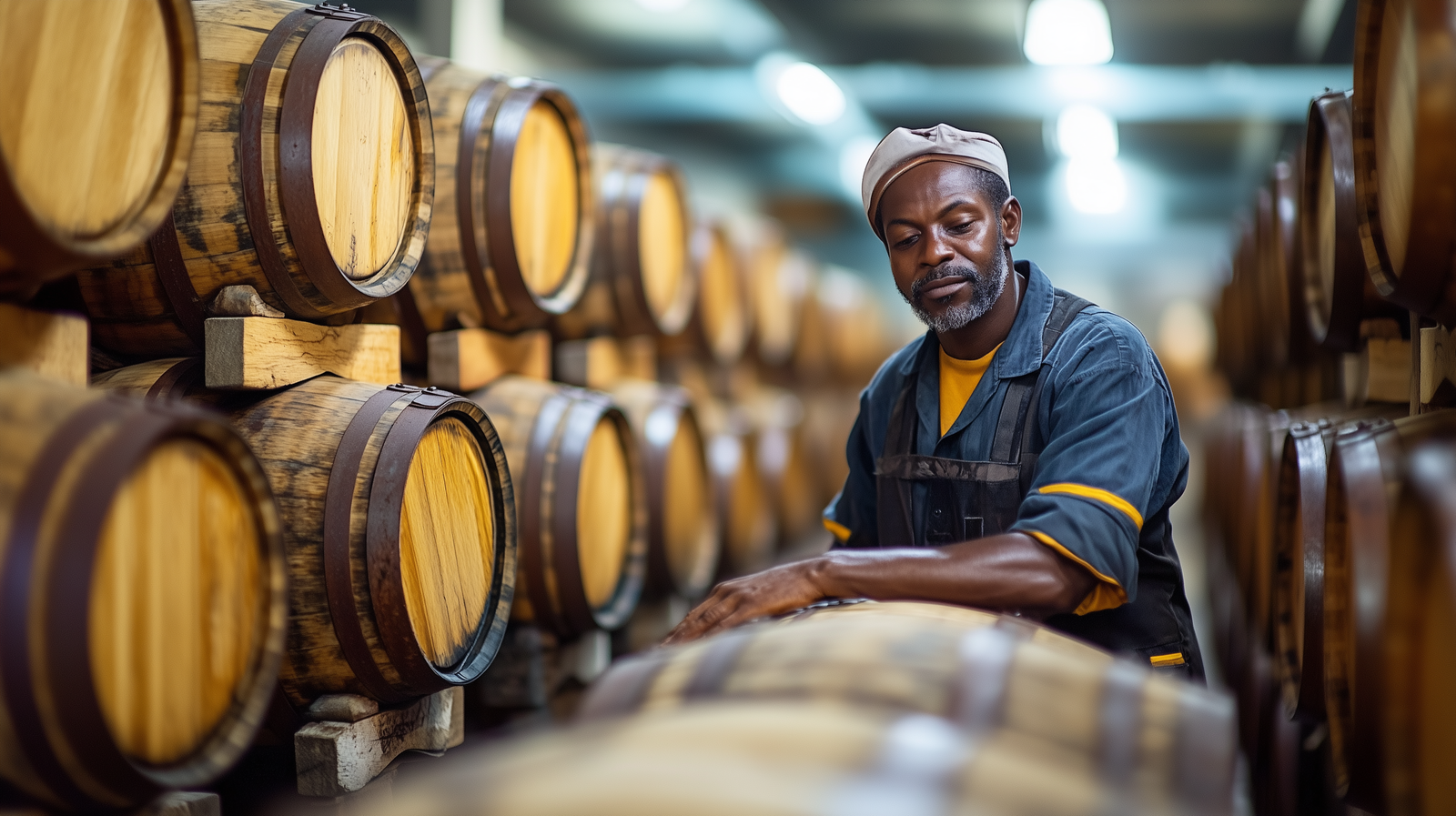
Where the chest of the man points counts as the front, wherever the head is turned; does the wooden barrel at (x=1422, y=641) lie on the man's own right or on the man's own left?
on the man's own left

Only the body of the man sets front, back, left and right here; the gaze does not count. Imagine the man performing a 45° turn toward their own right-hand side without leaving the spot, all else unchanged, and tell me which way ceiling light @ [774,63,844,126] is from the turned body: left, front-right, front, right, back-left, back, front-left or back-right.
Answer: right

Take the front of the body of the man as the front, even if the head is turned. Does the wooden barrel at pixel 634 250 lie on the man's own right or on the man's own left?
on the man's own right

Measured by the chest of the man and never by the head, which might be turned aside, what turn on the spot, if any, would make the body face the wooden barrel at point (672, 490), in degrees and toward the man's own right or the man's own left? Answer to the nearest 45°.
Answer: approximately 90° to the man's own right

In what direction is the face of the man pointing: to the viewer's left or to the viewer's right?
to the viewer's left

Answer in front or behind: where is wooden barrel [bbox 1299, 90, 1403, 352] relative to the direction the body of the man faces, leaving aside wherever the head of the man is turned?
behind

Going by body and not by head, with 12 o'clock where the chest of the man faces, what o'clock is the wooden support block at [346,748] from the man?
The wooden support block is roughly at 1 o'clock from the man.

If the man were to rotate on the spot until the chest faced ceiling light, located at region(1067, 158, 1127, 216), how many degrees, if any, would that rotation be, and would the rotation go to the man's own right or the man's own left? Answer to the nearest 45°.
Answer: approximately 135° to the man's own right

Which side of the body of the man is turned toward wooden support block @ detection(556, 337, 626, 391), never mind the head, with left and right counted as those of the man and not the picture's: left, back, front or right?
right

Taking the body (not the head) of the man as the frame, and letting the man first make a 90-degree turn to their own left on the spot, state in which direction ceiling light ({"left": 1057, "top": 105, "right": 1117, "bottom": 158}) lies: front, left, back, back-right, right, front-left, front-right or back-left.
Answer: back-left

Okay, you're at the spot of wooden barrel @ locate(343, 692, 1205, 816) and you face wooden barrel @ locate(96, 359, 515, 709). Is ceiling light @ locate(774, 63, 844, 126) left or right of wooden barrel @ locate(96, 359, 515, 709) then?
right

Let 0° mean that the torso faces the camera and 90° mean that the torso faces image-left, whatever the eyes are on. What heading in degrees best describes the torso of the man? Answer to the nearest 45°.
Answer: approximately 45°

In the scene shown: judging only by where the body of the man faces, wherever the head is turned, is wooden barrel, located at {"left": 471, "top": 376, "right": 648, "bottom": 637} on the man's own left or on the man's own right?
on the man's own right

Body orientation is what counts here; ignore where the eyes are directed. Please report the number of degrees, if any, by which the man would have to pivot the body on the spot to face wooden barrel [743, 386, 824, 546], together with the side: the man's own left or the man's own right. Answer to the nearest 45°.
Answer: approximately 135° to the man's own right

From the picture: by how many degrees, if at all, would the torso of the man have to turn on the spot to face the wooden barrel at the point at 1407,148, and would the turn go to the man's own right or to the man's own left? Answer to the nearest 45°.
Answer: approximately 90° to the man's own left

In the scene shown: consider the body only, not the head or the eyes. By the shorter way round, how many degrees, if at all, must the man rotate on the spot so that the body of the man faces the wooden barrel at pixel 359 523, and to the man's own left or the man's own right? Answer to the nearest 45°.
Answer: approximately 45° to the man's own right

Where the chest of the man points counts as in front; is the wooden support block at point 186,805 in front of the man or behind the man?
in front
